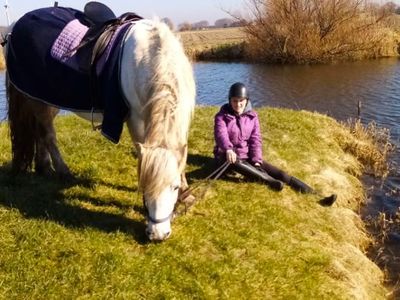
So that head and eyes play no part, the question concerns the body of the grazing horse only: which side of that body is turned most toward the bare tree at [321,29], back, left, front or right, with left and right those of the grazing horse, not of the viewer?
left

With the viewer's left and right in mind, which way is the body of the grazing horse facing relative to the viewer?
facing the viewer and to the right of the viewer
